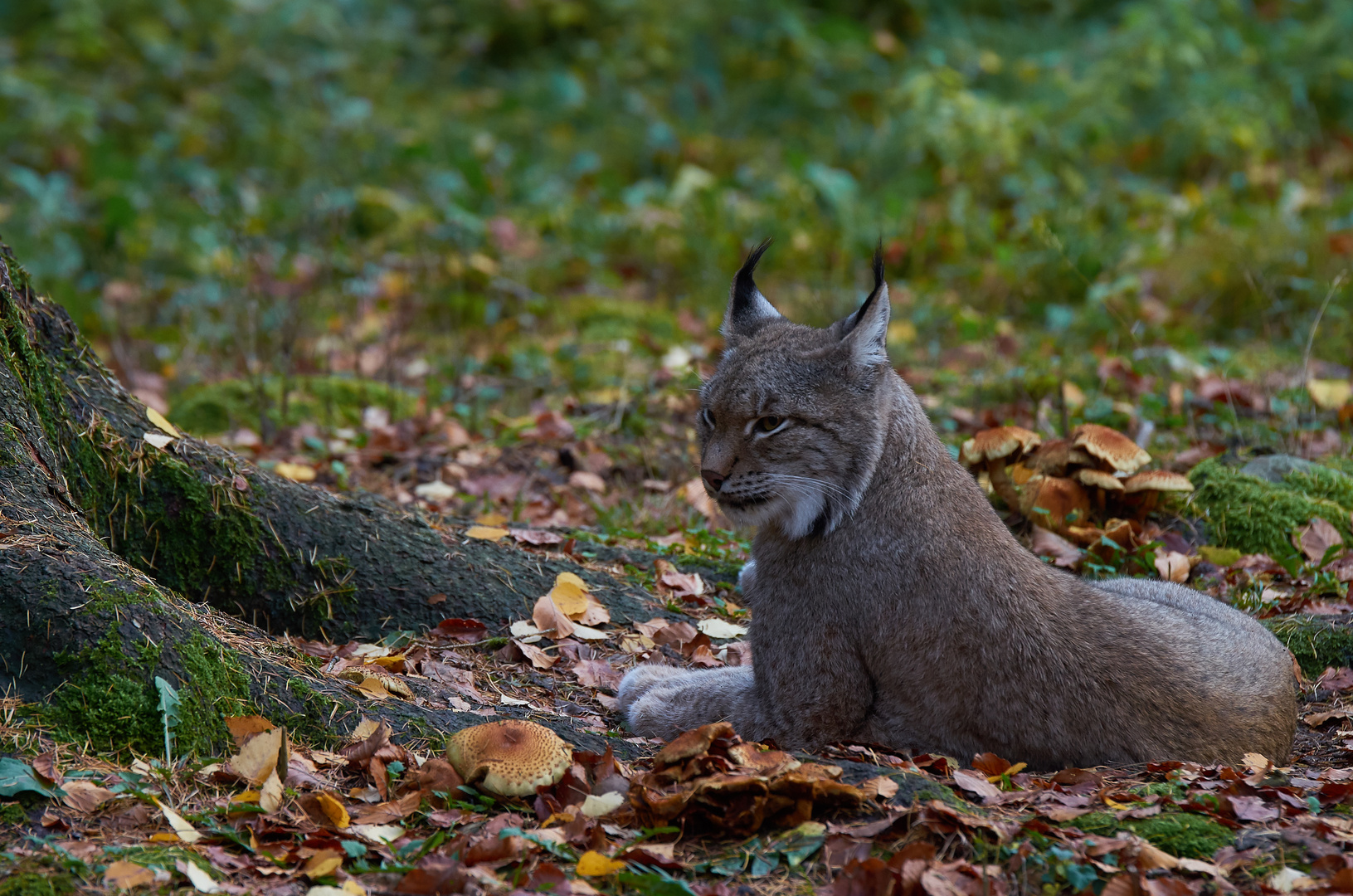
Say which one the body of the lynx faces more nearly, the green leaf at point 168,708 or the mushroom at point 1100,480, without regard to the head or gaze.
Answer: the green leaf

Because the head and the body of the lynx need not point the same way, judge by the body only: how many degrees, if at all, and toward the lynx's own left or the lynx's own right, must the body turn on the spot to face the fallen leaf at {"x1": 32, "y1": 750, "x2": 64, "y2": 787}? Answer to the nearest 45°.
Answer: approximately 45° to the lynx's own left

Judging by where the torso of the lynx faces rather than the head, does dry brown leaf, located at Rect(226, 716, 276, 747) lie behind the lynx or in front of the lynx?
in front

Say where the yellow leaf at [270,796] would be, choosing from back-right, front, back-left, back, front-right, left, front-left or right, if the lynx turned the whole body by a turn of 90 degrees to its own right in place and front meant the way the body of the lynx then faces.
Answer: back-left

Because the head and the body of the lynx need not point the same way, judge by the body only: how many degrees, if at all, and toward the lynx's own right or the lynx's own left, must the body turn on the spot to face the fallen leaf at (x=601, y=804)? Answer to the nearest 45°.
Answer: approximately 45° to the lynx's own left

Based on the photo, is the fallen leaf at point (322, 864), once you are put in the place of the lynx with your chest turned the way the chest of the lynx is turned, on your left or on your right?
on your left

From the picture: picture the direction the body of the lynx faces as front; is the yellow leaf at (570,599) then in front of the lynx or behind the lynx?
in front

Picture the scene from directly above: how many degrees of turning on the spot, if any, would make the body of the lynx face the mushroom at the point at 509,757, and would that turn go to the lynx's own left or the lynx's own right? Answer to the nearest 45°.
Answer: approximately 45° to the lynx's own left

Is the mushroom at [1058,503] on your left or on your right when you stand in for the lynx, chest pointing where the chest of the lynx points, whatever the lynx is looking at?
on your right

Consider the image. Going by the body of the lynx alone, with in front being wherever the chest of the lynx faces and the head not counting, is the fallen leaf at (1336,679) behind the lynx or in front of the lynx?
behind

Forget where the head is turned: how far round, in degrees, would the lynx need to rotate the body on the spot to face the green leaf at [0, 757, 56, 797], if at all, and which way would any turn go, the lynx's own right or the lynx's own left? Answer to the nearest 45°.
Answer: approximately 45° to the lynx's own left

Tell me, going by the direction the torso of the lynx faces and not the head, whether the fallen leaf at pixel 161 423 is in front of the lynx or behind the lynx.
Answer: in front

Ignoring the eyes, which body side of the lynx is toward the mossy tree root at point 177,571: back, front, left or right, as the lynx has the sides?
front

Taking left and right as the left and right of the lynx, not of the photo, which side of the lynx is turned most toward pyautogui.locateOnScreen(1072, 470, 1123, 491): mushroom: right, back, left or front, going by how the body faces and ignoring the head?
right

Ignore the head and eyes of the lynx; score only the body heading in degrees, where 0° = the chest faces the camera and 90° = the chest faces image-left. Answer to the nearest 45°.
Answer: approximately 90°
